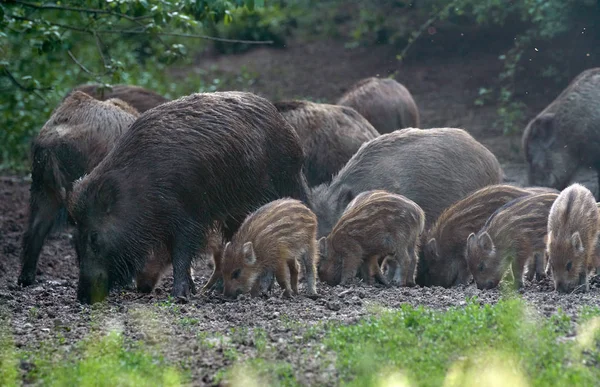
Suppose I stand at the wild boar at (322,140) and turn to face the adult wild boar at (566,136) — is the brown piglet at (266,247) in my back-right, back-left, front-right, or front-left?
back-right

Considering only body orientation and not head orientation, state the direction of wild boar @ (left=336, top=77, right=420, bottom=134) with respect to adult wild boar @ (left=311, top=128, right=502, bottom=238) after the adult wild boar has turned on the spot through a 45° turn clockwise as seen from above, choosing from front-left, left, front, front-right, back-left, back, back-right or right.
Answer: front-right

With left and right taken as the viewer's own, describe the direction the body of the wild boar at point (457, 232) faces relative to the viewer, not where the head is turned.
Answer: facing to the left of the viewer

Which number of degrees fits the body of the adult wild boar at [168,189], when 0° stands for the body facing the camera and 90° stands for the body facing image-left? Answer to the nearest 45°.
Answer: approximately 45°

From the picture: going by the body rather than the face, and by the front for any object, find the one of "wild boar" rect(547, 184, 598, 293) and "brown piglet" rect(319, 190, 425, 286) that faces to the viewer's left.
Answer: the brown piglet

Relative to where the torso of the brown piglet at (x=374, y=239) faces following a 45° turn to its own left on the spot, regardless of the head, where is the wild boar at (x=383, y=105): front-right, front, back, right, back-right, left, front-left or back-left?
back-right

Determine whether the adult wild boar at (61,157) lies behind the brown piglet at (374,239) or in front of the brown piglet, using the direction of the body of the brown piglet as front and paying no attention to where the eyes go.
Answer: in front

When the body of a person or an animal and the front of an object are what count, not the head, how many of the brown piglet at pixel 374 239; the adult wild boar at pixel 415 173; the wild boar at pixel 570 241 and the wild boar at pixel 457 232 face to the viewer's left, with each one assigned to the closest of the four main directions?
3

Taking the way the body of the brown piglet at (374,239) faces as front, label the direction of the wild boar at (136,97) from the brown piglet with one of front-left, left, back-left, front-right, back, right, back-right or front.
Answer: front-right

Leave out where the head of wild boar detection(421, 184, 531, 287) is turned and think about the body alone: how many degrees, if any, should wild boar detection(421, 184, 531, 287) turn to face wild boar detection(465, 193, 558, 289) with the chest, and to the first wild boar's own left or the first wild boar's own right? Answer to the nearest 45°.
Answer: approximately 135° to the first wild boar's own left

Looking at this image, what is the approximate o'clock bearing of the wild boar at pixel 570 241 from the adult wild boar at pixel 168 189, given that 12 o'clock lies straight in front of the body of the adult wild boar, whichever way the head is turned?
The wild boar is roughly at 8 o'clock from the adult wild boar.

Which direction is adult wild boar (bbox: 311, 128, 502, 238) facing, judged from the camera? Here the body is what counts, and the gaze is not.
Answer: to the viewer's left

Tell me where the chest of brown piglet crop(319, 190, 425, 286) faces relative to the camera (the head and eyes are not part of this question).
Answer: to the viewer's left
